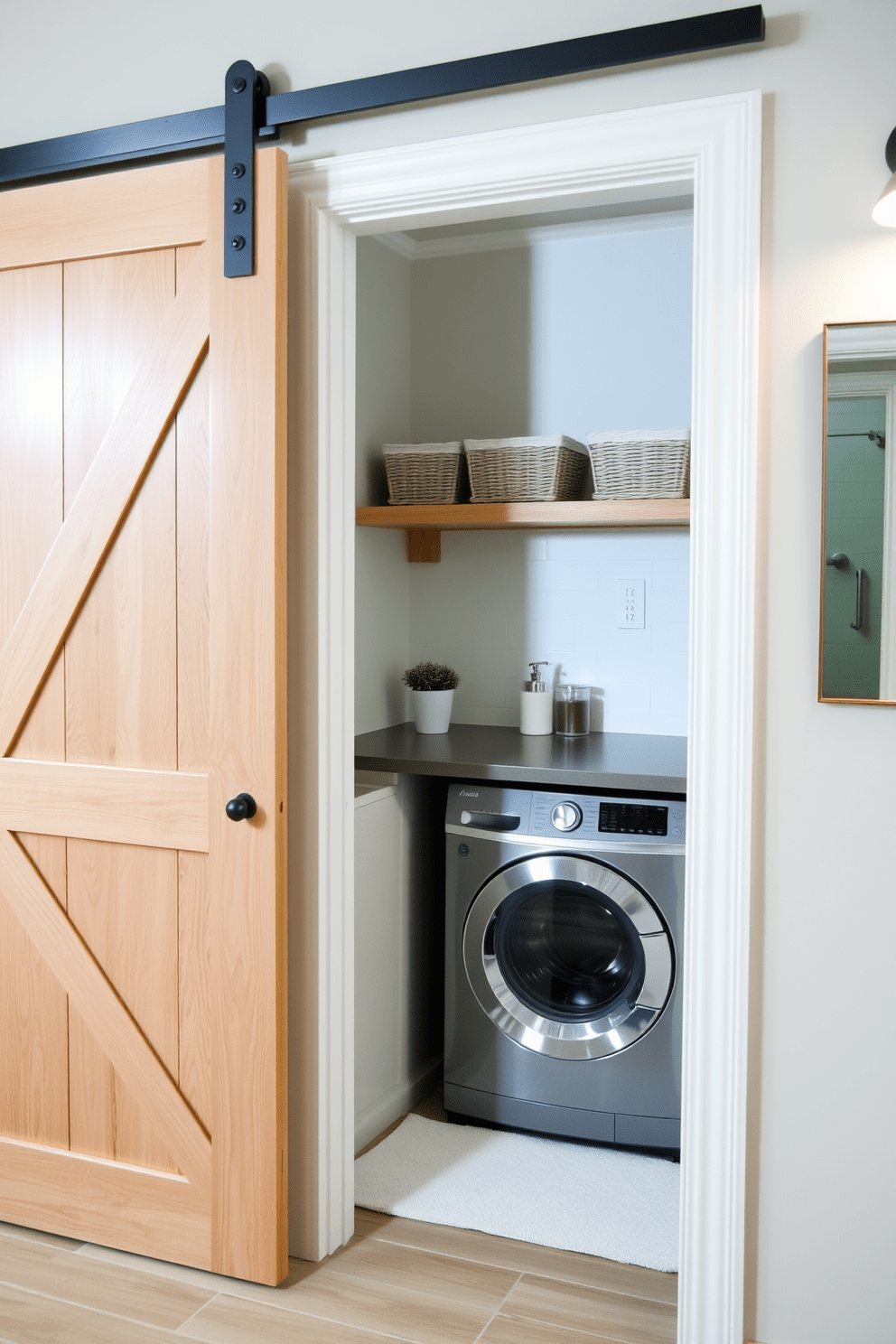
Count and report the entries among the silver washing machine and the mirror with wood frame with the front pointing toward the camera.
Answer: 2

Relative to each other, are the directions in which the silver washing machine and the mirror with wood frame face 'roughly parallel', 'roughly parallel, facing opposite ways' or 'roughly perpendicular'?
roughly parallel

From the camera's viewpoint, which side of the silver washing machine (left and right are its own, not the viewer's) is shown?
front

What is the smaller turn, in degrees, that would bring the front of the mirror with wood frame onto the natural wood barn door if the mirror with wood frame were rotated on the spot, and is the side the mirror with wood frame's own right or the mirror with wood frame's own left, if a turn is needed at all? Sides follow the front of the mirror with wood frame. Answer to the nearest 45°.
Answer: approximately 90° to the mirror with wood frame's own right

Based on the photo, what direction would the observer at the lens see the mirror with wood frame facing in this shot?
facing the viewer

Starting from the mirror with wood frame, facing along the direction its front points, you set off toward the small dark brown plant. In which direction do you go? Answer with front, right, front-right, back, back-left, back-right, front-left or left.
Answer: back-right
